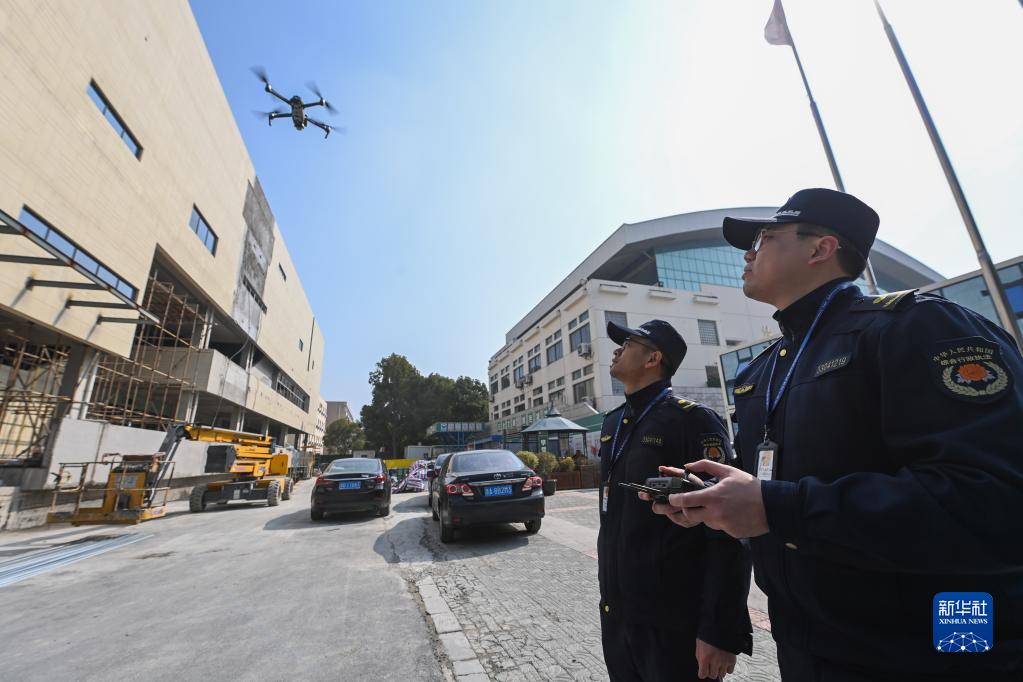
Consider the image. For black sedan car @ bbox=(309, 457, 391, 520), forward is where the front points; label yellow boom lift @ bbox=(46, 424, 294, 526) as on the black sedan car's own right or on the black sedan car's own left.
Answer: on the black sedan car's own left

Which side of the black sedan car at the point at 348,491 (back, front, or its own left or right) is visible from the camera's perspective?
back

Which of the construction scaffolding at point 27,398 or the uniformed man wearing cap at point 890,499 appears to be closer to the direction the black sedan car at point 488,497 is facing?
the construction scaffolding

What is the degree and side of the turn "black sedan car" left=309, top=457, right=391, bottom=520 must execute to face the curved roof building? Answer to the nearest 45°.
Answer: approximately 45° to its right

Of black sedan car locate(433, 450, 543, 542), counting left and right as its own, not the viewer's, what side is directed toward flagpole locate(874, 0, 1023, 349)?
right

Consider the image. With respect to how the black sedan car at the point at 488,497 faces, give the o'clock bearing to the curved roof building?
The curved roof building is roughly at 1 o'clock from the black sedan car.

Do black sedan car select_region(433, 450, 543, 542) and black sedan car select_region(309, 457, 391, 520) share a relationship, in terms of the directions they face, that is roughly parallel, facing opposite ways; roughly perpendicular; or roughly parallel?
roughly parallel

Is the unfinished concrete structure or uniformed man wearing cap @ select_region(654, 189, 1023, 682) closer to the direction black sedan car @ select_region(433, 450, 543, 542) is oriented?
the unfinished concrete structure

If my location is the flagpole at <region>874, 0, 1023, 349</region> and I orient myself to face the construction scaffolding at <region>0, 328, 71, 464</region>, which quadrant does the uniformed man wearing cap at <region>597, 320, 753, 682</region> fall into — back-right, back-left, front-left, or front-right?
front-left

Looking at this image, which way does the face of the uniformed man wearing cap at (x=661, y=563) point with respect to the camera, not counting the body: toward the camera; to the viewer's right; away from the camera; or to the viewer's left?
to the viewer's left

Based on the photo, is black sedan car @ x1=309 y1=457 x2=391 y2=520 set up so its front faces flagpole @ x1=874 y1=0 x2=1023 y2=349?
no

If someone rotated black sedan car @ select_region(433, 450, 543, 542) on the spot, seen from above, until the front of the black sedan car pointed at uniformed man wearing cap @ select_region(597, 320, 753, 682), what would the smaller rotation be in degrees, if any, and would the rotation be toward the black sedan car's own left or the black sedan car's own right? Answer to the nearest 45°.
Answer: approximately 180°

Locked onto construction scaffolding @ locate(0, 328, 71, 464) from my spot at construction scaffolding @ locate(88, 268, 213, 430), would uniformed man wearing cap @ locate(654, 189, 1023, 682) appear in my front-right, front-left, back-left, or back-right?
front-left

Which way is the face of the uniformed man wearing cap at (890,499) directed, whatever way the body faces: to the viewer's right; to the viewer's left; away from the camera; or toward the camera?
to the viewer's left

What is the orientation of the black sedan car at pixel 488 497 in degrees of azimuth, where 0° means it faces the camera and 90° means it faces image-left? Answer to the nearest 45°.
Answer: approximately 180°

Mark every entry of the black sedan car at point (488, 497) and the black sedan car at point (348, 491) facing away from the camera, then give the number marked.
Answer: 2

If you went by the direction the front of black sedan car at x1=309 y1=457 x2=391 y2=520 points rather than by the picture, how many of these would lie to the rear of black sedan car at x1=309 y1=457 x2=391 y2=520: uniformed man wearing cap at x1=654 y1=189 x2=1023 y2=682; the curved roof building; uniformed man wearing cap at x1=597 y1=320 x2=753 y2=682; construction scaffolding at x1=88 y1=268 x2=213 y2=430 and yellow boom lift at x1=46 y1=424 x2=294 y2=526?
2

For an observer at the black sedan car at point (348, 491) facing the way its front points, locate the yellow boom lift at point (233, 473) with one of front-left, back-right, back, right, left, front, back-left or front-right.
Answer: front-left
